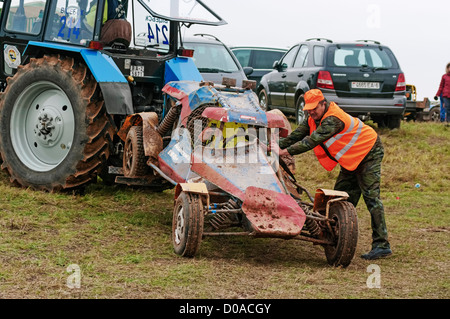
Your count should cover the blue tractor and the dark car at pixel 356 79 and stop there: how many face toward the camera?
0

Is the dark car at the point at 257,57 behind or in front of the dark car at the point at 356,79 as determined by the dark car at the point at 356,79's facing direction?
in front

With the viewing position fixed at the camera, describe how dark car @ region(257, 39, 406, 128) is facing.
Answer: facing away from the viewer and to the left of the viewer

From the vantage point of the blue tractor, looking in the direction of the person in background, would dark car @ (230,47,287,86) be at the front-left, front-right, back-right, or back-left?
front-left

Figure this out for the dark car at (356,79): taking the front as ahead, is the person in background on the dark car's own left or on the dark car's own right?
on the dark car's own right

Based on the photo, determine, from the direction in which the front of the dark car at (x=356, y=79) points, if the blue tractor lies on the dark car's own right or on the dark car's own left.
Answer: on the dark car's own left
